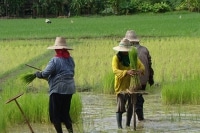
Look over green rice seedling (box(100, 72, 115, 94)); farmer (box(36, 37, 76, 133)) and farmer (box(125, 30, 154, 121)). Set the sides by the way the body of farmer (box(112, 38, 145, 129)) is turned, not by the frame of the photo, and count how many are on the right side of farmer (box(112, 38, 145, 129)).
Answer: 1

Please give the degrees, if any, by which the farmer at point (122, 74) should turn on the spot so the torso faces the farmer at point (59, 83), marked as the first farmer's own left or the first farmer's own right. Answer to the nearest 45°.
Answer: approximately 90° to the first farmer's own right

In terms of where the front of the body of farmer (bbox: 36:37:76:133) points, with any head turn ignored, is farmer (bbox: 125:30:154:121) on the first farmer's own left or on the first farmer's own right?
on the first farmer's own right

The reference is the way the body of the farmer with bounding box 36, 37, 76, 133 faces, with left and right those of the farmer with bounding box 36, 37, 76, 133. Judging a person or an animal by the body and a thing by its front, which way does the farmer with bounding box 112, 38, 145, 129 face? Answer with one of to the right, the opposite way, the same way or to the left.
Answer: the opposite way

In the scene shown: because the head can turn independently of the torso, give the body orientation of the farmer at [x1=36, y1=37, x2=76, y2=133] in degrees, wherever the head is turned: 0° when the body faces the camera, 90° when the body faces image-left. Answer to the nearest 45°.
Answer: approximately 135°

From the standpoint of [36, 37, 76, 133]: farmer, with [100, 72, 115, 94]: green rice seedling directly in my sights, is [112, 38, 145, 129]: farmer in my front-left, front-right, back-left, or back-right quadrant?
front-right

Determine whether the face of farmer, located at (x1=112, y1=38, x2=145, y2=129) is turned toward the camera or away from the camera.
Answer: toward the camera

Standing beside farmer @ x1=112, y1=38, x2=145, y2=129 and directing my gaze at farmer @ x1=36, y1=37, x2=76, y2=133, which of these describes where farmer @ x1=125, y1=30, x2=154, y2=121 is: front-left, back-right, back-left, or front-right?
back-right
